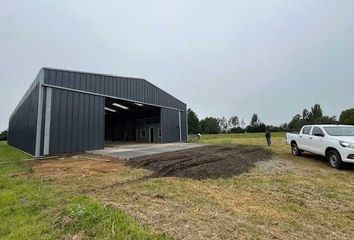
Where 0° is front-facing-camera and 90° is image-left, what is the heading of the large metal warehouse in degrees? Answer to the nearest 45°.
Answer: approximately 315°

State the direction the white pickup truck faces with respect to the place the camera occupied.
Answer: facing the viewer and to the right of the viewer

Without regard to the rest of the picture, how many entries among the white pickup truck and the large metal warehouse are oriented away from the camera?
0

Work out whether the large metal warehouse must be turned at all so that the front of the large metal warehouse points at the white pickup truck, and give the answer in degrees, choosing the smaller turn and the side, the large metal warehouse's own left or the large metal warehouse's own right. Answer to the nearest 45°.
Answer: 0° — it already faces it
